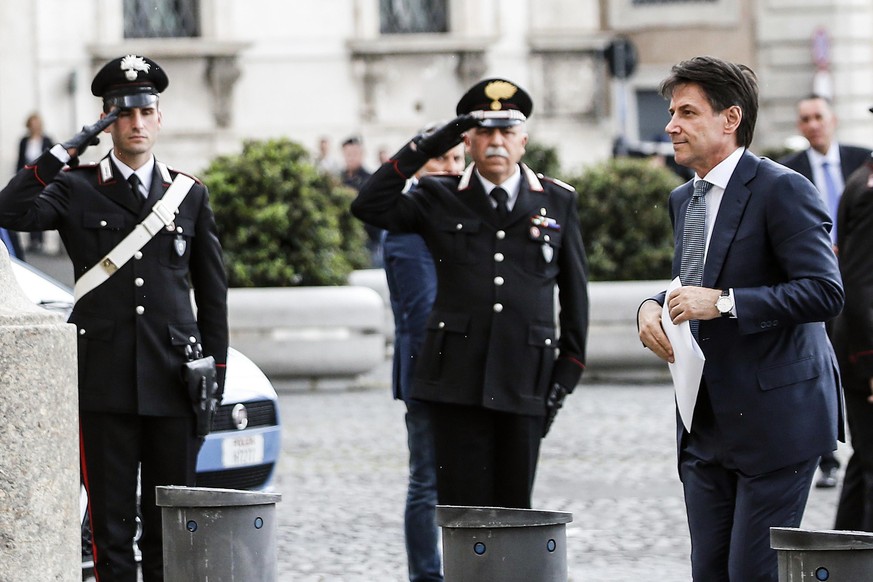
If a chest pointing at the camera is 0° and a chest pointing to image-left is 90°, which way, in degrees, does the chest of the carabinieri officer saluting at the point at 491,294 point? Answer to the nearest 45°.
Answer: approximately 0°

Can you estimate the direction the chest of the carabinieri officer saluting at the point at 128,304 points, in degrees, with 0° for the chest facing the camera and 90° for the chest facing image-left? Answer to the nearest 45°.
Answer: approximately 0°

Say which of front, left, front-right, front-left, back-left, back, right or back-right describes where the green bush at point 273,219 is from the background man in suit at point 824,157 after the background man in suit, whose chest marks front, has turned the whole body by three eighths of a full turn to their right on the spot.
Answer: front

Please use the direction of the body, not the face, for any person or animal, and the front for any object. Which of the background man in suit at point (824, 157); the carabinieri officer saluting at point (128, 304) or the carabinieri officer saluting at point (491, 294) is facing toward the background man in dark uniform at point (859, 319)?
the background man in suit at point (824, 157)

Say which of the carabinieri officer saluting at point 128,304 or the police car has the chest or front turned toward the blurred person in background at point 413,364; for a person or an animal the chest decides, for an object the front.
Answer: the police car

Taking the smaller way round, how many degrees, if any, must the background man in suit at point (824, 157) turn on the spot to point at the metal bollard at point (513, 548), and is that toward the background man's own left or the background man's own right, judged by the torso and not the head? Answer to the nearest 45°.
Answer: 0° — they already face it

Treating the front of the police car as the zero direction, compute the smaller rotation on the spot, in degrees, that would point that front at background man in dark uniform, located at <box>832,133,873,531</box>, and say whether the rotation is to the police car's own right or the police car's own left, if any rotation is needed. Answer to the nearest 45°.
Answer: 0° — it already faces them

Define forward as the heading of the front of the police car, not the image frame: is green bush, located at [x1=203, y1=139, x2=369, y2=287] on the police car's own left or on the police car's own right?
on the police car's own left

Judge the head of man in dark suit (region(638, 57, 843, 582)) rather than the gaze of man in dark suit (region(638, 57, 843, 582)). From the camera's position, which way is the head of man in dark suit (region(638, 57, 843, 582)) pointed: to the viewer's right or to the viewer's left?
to the viewer's left

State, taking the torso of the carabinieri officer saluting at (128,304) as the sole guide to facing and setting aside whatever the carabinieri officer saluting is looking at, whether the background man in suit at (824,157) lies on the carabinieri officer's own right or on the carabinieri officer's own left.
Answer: on the carabinieri officer's own left
